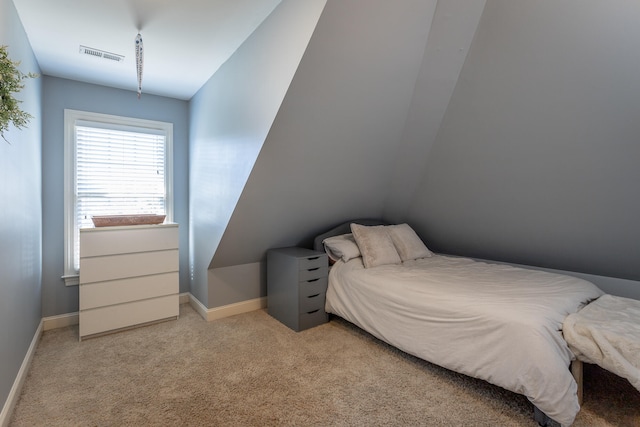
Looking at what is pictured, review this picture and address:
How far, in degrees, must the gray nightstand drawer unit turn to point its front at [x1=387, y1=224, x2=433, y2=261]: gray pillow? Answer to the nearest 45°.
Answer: approximately 45° to its left

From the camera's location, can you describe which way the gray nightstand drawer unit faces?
facing the viewer and to the right of the viewer

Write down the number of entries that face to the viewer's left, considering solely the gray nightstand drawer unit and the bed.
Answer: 0

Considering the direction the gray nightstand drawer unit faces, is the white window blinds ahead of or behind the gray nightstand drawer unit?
behind

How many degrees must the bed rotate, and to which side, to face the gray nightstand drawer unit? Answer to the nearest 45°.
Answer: approximately 135° to its right

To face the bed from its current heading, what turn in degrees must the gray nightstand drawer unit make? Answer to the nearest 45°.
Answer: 0° — it already faces it

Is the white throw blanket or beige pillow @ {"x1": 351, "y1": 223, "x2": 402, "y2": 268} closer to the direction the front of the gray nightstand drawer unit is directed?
the white throw blanket

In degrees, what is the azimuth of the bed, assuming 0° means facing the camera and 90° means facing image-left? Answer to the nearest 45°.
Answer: approximately 315°

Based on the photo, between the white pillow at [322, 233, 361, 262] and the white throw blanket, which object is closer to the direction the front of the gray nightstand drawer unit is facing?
the white throw blanket

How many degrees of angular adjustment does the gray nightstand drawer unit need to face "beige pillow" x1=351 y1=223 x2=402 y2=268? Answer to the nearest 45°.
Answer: approximately 45° to its left

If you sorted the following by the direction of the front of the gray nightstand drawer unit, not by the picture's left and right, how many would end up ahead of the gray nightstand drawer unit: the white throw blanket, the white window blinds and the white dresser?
1

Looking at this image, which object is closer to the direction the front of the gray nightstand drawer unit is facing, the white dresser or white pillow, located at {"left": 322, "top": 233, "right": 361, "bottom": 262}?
the white pillow
